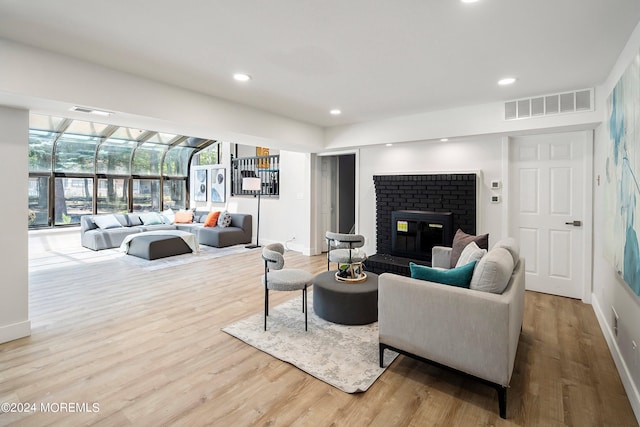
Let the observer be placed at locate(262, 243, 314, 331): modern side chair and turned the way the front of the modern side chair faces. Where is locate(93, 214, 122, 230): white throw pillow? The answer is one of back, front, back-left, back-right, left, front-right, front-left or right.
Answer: back-left

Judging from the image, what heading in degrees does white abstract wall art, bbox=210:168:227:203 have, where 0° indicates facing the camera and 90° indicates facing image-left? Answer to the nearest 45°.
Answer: approximately 45°

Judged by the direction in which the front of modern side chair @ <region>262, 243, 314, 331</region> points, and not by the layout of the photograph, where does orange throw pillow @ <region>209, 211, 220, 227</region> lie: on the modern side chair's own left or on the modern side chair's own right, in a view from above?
on the modern side chair's own left

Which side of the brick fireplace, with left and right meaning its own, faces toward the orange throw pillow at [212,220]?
right

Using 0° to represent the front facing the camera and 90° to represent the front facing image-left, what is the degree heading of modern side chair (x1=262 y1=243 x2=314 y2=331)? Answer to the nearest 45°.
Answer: approximately 270°

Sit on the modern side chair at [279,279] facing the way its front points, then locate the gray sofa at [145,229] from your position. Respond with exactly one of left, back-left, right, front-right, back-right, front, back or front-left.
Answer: back-left

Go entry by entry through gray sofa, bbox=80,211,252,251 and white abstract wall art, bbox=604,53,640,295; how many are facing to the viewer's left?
1

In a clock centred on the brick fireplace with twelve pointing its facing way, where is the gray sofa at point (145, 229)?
The gray sofa is roughly at 3 o'clock from the brick fireplace.

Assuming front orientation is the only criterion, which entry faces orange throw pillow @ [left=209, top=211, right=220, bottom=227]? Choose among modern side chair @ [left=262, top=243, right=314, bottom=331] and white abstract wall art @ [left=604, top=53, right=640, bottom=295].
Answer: the white abstract wall art

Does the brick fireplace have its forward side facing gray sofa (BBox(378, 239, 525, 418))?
yes

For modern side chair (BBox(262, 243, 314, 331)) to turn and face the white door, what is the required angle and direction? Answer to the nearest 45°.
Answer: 0° — it already faces it

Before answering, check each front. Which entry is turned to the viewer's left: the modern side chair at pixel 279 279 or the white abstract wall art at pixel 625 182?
the white abstract wall art
